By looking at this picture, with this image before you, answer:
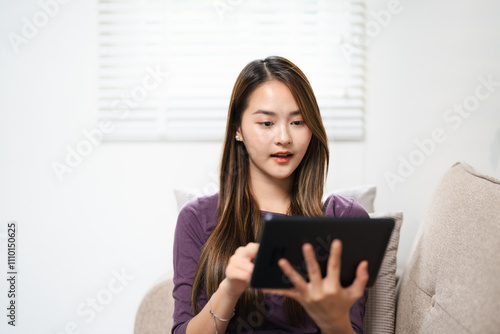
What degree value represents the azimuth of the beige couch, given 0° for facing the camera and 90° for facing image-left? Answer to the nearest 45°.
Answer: approximately 45°

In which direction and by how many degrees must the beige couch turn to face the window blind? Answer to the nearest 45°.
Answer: approximately 90° to its right
